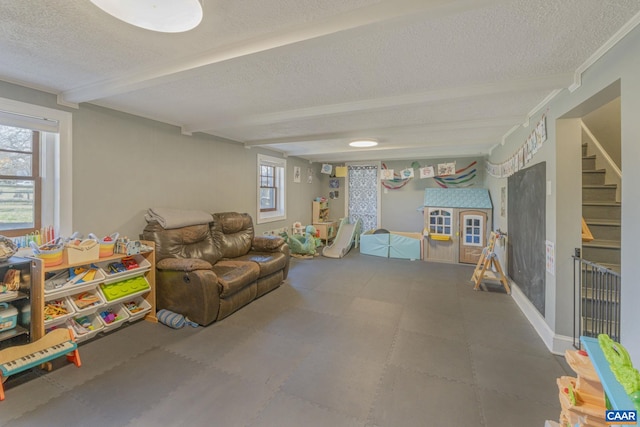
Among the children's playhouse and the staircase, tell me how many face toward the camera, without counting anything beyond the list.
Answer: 2

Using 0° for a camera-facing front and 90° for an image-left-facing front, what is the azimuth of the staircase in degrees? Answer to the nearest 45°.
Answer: approximately 0°

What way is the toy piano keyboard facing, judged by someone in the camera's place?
facing the viewer and to the right of the viewer

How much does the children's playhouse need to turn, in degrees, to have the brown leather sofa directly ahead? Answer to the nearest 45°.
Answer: approximately 45° to its right

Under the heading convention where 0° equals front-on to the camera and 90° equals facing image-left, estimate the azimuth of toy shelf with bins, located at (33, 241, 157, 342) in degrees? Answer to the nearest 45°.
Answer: approximately 315°

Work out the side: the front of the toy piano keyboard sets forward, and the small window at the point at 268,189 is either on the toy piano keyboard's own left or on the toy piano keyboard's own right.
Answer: on the toy piano keyboard's own left

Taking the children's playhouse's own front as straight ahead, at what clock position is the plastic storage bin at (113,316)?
The plastic storage bin is roughly at 1 o'clock from the children's playhouse.

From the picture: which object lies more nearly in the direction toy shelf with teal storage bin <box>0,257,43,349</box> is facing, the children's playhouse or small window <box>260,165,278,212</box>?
the children's playhouse

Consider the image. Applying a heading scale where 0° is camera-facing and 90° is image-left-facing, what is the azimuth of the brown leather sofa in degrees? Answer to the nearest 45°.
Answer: approximately 315°

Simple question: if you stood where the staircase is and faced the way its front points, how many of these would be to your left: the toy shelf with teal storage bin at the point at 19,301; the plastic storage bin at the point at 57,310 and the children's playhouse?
0
